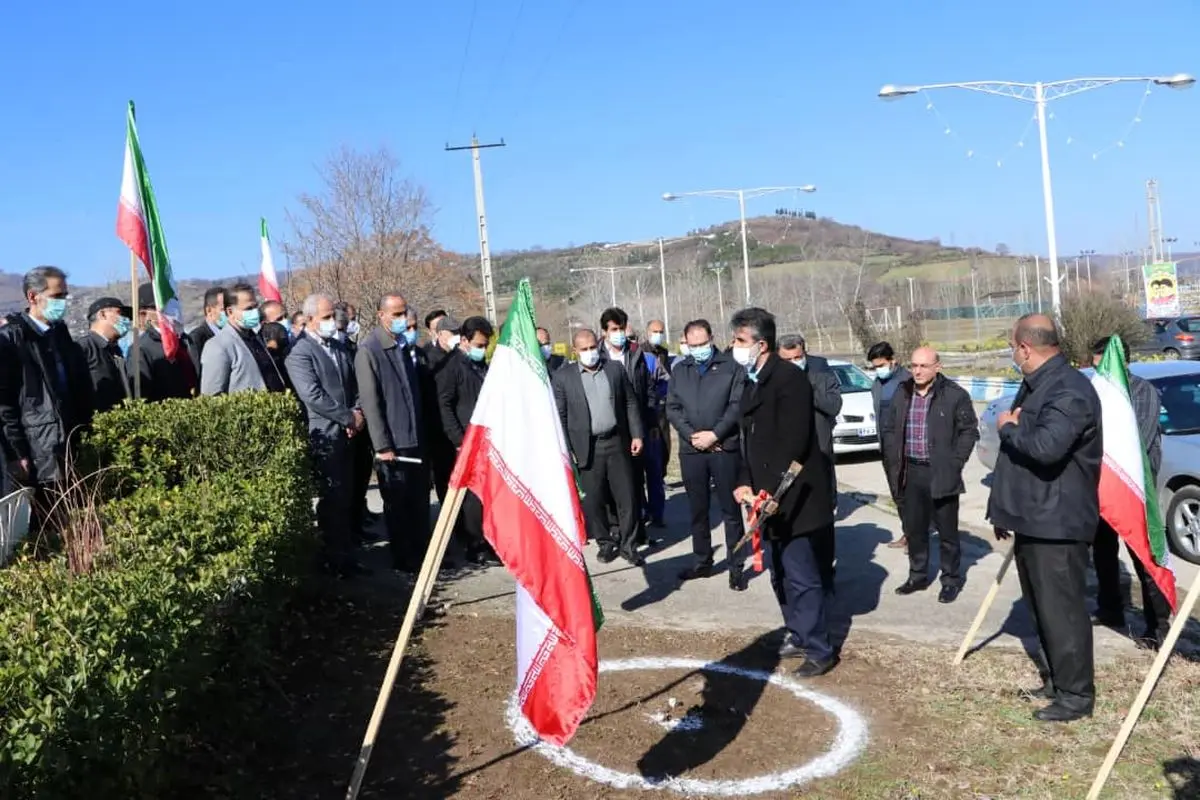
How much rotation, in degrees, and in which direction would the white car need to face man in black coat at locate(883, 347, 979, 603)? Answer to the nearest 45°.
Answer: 0° — it already faces them

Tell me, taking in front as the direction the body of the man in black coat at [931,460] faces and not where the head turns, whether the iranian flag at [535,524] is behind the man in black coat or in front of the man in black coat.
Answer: in front

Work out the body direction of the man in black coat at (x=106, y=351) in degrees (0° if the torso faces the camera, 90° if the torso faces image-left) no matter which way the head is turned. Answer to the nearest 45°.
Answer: approximately 270°

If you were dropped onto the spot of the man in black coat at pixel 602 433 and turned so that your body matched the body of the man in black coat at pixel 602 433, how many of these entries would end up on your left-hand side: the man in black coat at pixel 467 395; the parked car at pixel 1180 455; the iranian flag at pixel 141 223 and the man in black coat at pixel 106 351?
1

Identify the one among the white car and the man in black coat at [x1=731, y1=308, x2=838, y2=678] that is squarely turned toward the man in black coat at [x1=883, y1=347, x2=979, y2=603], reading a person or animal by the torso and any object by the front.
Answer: the white car

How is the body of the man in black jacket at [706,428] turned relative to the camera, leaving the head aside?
toward the camera

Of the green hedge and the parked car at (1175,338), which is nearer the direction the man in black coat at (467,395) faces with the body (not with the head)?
the green hedge

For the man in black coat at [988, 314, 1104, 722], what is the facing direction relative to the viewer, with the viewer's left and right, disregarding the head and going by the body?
facing to the left of the viewer

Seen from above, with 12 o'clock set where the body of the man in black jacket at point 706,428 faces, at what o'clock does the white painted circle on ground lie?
The white painted circle on ground is roughly at 12 o'clock from the man in black jacket.

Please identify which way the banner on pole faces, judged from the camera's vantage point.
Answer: facing the viewer

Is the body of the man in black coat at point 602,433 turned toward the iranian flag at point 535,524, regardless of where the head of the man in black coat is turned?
yes
